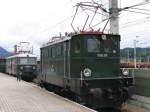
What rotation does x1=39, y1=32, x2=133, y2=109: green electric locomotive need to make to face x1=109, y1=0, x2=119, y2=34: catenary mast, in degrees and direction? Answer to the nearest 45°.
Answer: approximately 135° to its left

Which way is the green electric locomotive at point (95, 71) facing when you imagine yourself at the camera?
facing the viewer and to the right of the viewer
